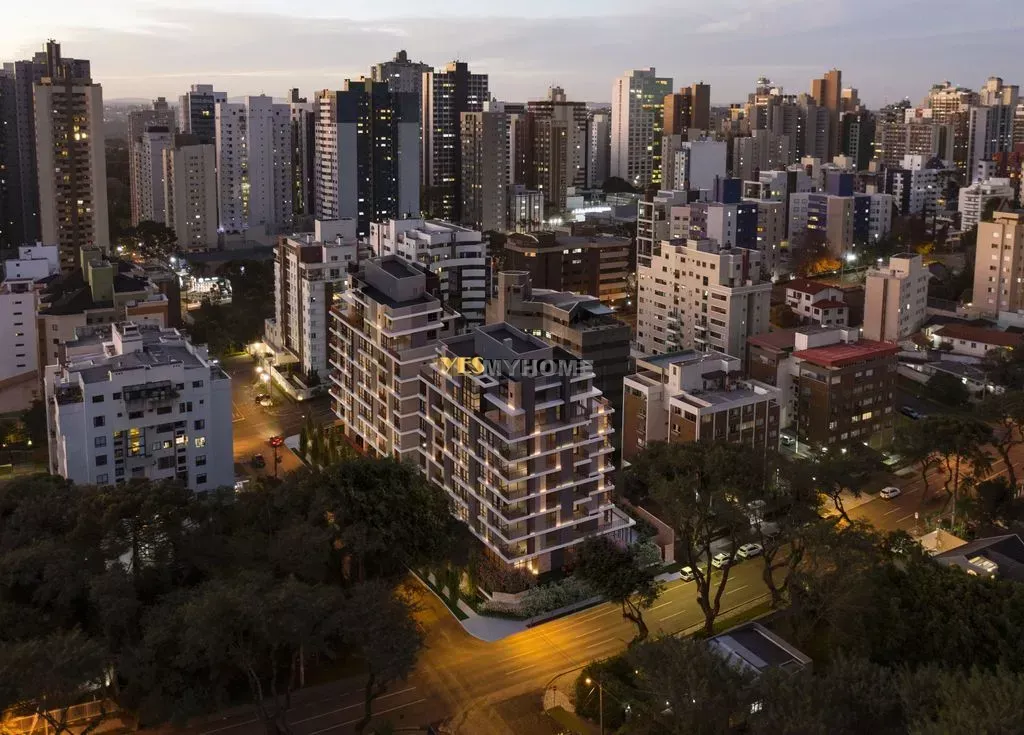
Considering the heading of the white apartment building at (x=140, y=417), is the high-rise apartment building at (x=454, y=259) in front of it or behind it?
behind

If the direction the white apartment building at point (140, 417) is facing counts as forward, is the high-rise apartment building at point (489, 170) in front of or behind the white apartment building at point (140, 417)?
behind

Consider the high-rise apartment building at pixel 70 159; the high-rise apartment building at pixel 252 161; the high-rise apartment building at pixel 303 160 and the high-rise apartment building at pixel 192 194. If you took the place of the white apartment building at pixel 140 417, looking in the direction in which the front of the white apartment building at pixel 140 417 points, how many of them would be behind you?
4

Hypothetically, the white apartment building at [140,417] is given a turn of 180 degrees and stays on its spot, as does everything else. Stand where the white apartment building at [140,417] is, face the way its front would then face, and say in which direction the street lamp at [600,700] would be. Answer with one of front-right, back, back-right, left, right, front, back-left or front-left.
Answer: back-right

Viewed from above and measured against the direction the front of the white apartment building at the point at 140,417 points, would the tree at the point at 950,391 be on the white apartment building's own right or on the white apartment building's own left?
on the white apartment building's own left

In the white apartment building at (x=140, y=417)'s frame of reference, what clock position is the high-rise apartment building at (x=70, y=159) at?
The high-rise apartment building is roughly at 6 o'clock from the white apartment building.

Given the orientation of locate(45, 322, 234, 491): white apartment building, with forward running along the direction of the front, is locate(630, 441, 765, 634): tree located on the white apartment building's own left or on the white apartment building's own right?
on the white apartment building's own left

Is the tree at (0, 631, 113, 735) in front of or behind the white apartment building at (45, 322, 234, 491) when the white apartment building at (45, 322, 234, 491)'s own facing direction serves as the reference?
in front

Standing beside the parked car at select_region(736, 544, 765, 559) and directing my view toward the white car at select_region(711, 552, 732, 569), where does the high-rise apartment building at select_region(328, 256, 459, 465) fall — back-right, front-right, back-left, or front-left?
front-right

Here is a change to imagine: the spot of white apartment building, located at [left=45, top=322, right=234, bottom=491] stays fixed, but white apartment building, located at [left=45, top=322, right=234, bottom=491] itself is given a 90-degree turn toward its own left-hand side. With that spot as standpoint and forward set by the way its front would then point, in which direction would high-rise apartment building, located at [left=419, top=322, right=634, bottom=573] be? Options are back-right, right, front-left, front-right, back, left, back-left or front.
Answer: front-right

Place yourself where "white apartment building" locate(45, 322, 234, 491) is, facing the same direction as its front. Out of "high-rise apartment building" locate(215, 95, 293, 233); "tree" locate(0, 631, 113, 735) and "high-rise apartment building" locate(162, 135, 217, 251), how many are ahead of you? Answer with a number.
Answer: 1

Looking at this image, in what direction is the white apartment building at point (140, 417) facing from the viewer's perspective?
toward the camera

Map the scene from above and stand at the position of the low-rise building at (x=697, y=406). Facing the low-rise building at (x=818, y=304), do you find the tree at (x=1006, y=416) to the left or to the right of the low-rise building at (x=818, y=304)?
right

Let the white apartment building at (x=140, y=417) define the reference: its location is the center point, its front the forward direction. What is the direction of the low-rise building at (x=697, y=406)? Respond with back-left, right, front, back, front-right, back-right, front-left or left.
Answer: left

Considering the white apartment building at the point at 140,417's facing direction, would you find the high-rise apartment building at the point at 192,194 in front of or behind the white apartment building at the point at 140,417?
behind
